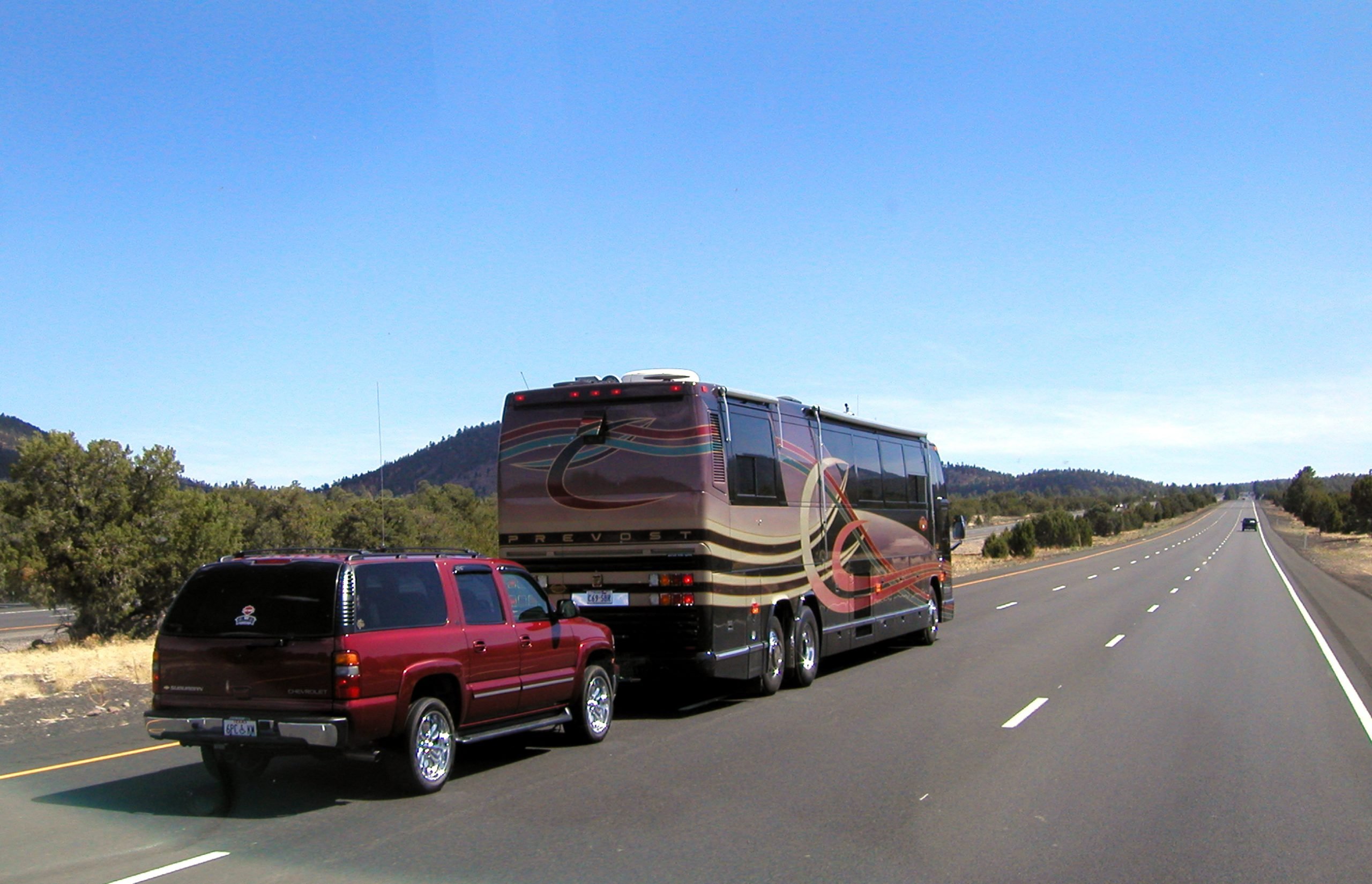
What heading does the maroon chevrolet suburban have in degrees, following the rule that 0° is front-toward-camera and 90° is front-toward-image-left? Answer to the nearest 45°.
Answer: approximately 225°

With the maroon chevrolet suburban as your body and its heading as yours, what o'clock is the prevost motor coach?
The prevost motor coach is roughly at 12 o'clock from the maroon chevrolet suburban.

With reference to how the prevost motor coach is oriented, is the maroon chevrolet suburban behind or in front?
behind

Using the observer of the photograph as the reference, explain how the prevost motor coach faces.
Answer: facing away from the viewer and to the right of the viewer
